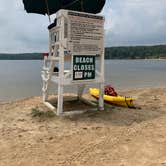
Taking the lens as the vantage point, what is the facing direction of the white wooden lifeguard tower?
facing away from the viewer and to the left of the viewer
